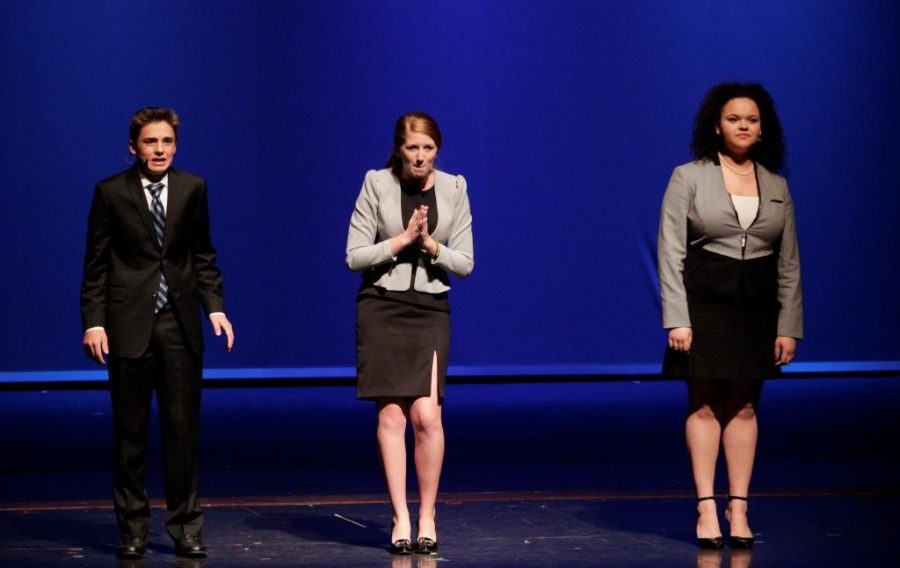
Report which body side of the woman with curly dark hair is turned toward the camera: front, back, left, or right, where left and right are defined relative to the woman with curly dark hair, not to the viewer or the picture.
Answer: front

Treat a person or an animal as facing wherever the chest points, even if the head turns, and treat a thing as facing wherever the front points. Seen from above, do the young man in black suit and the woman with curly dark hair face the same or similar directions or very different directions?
same or similar directions

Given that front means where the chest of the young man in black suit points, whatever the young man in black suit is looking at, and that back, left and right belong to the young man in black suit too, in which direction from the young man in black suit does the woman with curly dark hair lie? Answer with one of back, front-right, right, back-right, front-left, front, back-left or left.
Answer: left

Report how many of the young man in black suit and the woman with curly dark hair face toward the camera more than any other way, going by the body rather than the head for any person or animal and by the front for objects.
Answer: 2

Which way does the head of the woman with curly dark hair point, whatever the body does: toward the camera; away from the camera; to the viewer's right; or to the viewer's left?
toward the camera

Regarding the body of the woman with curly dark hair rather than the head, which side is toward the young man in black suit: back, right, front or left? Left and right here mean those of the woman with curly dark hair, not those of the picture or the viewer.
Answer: right

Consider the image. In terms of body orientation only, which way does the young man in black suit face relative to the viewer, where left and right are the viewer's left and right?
facing the viewer

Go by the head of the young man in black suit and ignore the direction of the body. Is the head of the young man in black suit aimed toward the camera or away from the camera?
toward the camera
